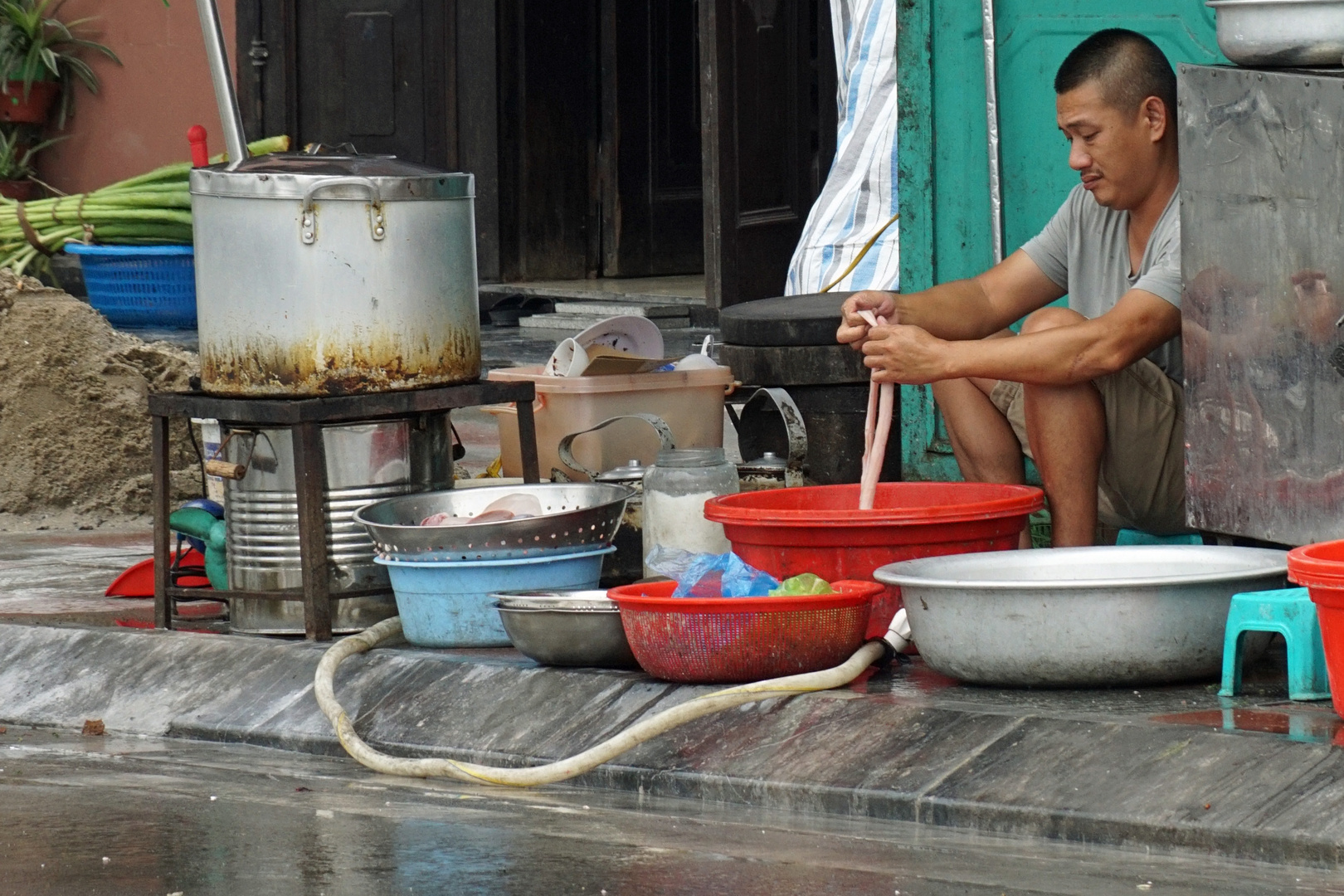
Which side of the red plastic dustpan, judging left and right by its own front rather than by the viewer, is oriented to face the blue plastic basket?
right

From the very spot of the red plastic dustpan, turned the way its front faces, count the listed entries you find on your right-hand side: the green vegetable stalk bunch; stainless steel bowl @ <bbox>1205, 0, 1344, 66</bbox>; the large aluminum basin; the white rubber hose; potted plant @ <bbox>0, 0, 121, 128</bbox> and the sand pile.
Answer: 3

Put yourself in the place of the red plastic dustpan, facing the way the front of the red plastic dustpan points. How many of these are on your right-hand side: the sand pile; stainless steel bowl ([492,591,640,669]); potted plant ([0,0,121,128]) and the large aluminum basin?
2

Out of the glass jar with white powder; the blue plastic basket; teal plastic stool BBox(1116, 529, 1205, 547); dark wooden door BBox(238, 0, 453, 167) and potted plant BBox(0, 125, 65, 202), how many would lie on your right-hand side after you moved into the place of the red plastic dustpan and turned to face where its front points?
3

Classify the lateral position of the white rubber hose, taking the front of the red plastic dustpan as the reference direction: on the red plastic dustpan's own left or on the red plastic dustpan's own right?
on the red plastic dustpan's own left

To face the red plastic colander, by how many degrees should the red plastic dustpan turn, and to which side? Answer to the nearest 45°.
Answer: approximately 135° to its left

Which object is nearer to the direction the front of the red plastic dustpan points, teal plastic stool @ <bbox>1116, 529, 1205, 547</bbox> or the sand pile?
the sand pile

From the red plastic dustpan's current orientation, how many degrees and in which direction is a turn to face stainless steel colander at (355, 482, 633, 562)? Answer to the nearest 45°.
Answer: approximately 135° to its left

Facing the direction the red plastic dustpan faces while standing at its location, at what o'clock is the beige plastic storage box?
The beige plastic storage box is roughly at 6 o'clock from the red plastic dustpan.

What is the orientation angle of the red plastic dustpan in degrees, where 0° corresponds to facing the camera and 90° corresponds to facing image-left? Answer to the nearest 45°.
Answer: approximately 90°

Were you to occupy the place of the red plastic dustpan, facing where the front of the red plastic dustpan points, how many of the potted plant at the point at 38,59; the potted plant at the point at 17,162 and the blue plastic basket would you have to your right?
3

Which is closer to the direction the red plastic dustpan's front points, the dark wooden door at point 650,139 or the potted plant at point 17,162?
the potted plant

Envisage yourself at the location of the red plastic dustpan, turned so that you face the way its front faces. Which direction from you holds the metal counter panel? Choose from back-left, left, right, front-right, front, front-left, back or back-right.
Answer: back-left

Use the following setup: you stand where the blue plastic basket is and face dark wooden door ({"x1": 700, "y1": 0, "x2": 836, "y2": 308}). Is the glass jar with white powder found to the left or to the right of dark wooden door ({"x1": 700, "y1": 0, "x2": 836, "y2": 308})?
right
